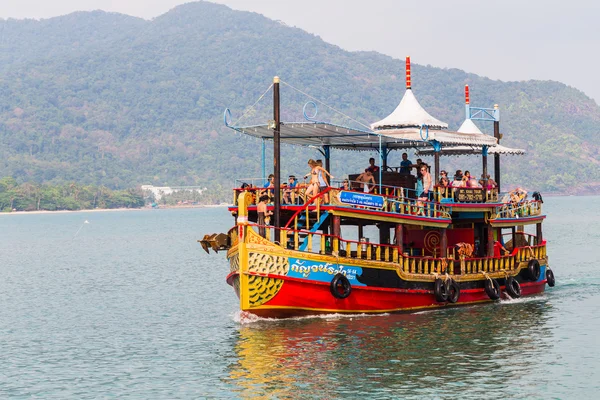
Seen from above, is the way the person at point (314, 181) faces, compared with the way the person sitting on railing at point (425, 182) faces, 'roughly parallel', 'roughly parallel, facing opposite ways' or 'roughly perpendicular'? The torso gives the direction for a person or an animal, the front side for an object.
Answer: roughly parallel

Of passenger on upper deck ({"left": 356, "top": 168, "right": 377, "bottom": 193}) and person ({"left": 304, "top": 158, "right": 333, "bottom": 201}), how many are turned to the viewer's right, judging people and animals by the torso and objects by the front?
0

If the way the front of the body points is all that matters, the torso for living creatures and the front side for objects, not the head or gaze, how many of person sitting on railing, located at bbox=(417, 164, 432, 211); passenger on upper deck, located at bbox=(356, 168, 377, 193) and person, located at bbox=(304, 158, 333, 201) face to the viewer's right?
0

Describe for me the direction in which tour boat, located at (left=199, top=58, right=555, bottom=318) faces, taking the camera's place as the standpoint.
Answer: facing the viewer and to the left of the viewer

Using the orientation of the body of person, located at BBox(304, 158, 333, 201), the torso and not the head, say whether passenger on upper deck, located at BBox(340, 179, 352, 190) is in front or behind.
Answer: behind

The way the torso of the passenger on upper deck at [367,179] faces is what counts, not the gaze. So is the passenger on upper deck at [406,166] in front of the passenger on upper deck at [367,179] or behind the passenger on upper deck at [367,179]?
behind

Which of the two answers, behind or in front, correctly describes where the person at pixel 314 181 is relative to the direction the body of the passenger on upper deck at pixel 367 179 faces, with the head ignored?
in front

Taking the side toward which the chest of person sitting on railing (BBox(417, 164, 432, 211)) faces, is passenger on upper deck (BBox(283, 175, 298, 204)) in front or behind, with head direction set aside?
in front

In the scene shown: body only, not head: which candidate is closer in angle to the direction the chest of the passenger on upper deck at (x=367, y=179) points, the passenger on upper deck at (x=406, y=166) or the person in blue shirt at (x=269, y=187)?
the person in blue shirt

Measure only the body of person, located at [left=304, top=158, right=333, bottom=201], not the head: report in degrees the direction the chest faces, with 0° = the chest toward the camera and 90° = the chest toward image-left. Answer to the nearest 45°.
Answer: approximately 45°
